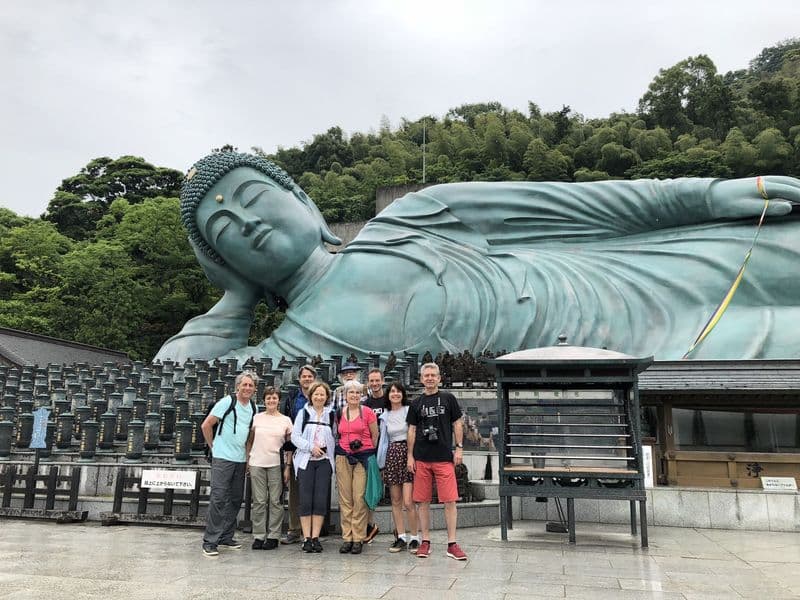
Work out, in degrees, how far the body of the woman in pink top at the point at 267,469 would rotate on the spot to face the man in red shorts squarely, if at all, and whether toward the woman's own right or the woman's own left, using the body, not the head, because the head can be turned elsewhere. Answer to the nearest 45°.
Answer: approximately 45° to the woman's own left

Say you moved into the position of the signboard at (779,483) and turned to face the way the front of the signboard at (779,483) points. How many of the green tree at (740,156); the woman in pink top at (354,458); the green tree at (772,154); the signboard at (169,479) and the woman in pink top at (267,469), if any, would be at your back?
2

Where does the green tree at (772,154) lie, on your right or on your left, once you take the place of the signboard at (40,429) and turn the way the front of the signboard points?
on your left

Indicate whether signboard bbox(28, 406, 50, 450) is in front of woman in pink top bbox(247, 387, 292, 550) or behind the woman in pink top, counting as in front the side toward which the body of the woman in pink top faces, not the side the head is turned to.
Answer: behind

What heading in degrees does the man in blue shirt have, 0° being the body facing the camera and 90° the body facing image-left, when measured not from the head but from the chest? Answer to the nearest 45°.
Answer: approximately 315°

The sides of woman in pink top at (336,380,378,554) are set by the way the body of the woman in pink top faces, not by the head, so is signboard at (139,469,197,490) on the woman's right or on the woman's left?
on the woman's right

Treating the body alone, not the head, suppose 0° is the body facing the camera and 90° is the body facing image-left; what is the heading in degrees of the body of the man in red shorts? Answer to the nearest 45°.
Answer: approximately 0°

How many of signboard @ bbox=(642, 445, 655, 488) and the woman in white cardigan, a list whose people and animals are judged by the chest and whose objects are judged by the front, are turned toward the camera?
2

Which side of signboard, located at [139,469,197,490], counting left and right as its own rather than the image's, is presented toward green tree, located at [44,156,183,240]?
back

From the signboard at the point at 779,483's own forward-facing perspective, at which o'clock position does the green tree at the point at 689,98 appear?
The green tree is roughly at 6 o'clock from the signboard.

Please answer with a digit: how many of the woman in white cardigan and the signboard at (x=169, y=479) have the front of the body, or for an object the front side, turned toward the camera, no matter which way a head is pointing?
2

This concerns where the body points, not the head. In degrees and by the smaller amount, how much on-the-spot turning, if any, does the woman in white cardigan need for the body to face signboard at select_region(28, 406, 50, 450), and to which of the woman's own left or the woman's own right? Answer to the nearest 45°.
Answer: approximately 135° to the woman's own right

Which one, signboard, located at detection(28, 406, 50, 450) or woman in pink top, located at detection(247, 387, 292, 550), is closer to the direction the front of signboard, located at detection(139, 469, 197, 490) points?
the woman in pink top
